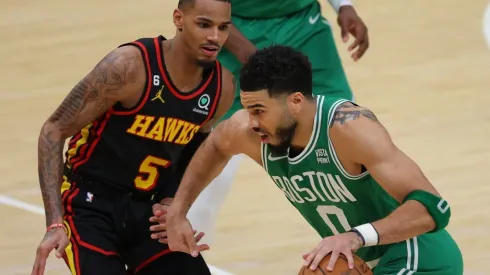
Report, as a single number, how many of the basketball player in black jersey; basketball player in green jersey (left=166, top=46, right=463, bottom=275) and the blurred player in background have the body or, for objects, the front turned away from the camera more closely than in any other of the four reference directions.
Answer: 0

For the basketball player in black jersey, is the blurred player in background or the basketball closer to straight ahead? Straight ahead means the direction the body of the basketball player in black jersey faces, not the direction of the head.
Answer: the basketball

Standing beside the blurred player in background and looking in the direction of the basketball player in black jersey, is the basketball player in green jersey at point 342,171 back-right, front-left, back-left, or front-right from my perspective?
front-left

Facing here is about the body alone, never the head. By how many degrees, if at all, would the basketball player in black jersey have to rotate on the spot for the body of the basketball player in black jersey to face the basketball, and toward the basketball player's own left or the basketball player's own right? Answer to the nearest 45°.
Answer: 0° — they already face it

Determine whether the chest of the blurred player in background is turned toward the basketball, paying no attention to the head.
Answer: yes

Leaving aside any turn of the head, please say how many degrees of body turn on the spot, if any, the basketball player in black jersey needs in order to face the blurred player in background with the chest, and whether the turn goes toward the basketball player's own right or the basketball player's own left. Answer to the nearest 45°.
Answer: approximately 90° to the basketball player's own left

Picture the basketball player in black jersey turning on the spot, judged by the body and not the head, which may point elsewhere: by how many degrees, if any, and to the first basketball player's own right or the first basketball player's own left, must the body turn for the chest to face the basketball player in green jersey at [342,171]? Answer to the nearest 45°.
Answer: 0° — they already face them

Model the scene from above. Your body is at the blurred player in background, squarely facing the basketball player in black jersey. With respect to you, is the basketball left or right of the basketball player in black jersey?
left

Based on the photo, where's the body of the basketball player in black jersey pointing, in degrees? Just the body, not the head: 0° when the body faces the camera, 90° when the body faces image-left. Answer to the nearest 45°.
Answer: approximately 315°

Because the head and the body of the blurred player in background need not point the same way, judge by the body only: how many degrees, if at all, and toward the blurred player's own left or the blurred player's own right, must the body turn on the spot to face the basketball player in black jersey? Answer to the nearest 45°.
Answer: approximately 45° to the blurred player's own right

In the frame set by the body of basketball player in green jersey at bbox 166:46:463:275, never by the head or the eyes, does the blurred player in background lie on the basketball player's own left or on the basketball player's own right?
on the basketball player's own right

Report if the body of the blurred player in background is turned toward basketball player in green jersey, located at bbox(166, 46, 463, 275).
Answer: yes

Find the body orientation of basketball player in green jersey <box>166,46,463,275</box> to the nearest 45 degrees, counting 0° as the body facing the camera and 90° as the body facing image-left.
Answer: approximately 45°

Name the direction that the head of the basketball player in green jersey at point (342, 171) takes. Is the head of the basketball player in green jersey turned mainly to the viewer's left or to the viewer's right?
to the viewer's left

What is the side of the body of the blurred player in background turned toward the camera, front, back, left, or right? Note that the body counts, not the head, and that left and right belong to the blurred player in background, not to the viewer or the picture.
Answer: front
